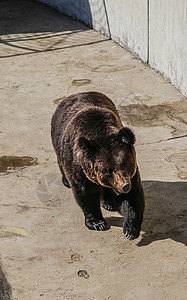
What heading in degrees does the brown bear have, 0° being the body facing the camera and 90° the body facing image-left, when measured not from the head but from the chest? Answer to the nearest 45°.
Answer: approximately 315°
